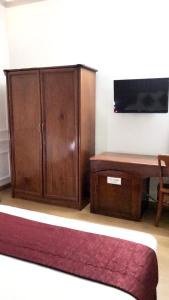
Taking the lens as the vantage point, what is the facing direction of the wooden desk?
facing the viewer

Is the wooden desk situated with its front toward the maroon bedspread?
yes

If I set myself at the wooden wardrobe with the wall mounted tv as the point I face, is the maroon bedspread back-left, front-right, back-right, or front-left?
front-right

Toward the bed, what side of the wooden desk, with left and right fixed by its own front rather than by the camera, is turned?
front

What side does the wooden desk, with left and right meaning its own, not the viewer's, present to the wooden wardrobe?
right
